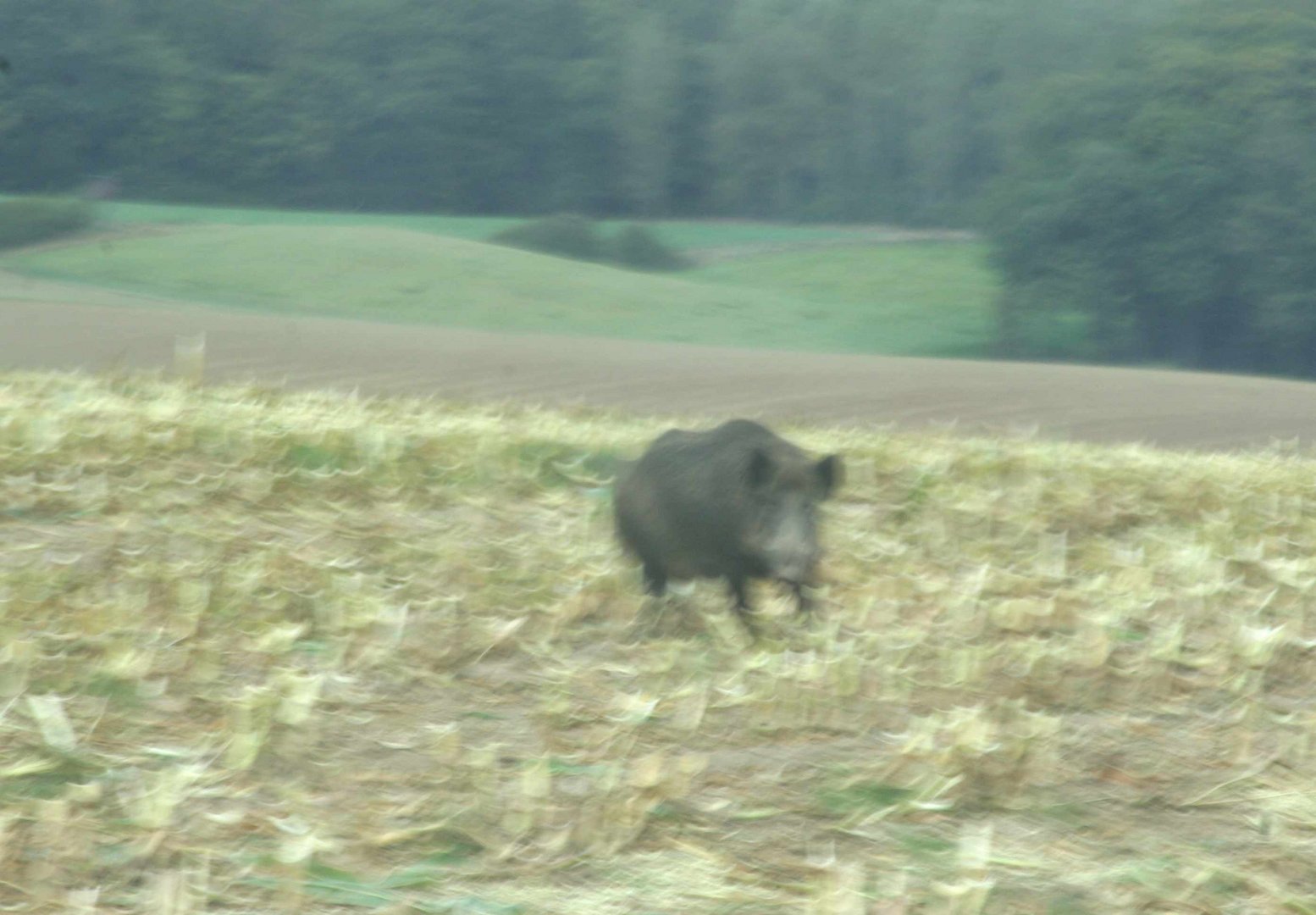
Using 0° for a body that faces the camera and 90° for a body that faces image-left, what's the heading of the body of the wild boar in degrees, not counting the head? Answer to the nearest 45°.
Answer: approximately 315°

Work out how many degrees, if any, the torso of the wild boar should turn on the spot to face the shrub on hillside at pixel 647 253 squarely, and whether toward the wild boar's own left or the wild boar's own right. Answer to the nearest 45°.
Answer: approximately 135° to the wild boar's own left

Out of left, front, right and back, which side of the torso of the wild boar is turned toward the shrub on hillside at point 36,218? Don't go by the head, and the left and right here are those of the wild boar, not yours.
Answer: back

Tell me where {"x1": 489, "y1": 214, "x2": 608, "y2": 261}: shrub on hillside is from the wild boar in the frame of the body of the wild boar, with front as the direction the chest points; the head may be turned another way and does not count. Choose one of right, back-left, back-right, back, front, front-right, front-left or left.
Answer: back-left
